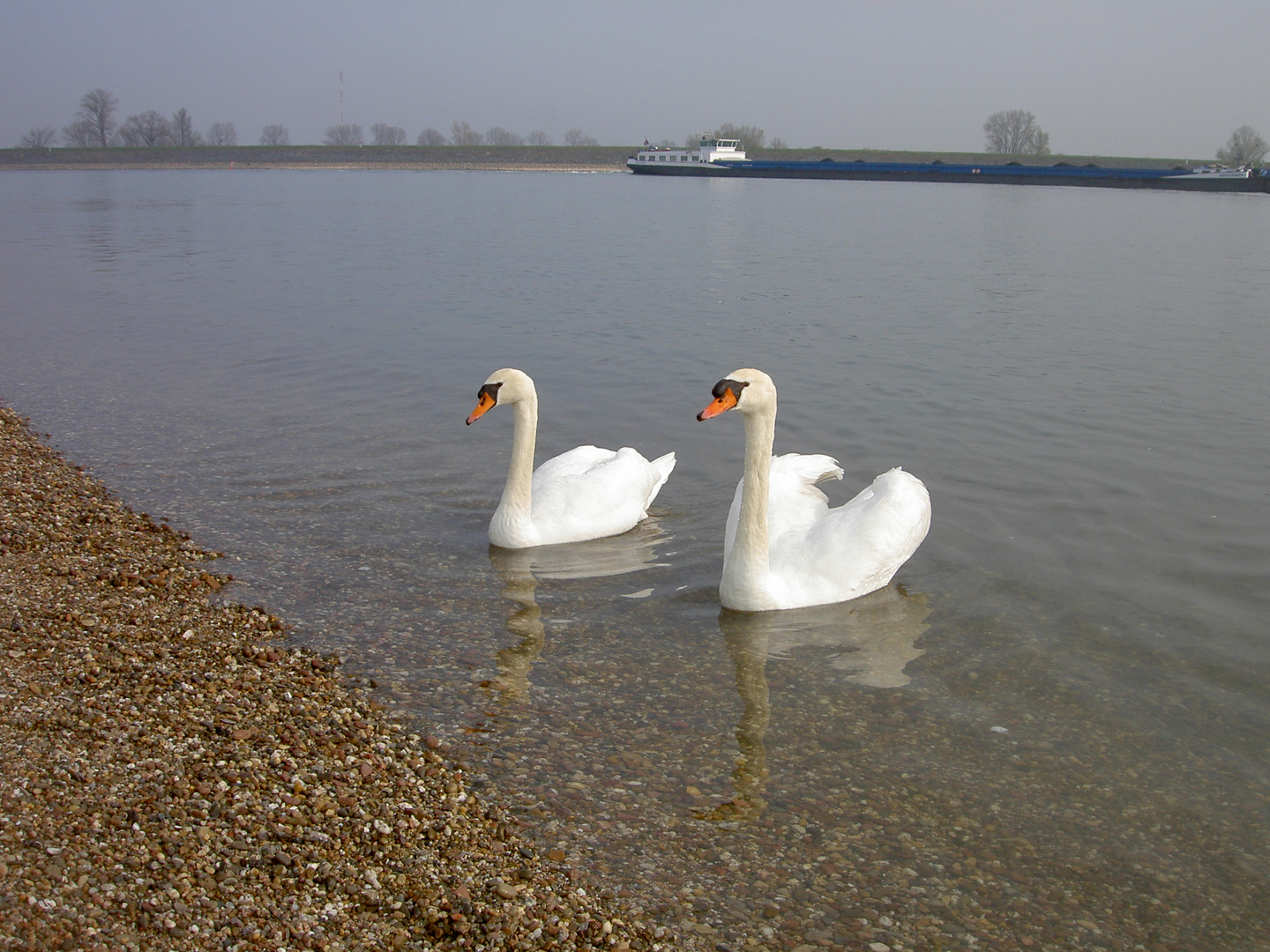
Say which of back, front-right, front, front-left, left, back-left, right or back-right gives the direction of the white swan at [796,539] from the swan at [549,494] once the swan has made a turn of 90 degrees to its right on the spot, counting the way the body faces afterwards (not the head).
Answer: back

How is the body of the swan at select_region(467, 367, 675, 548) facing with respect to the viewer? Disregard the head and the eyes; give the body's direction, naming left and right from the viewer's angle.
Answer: facing the viewer and to the left of the viewer
